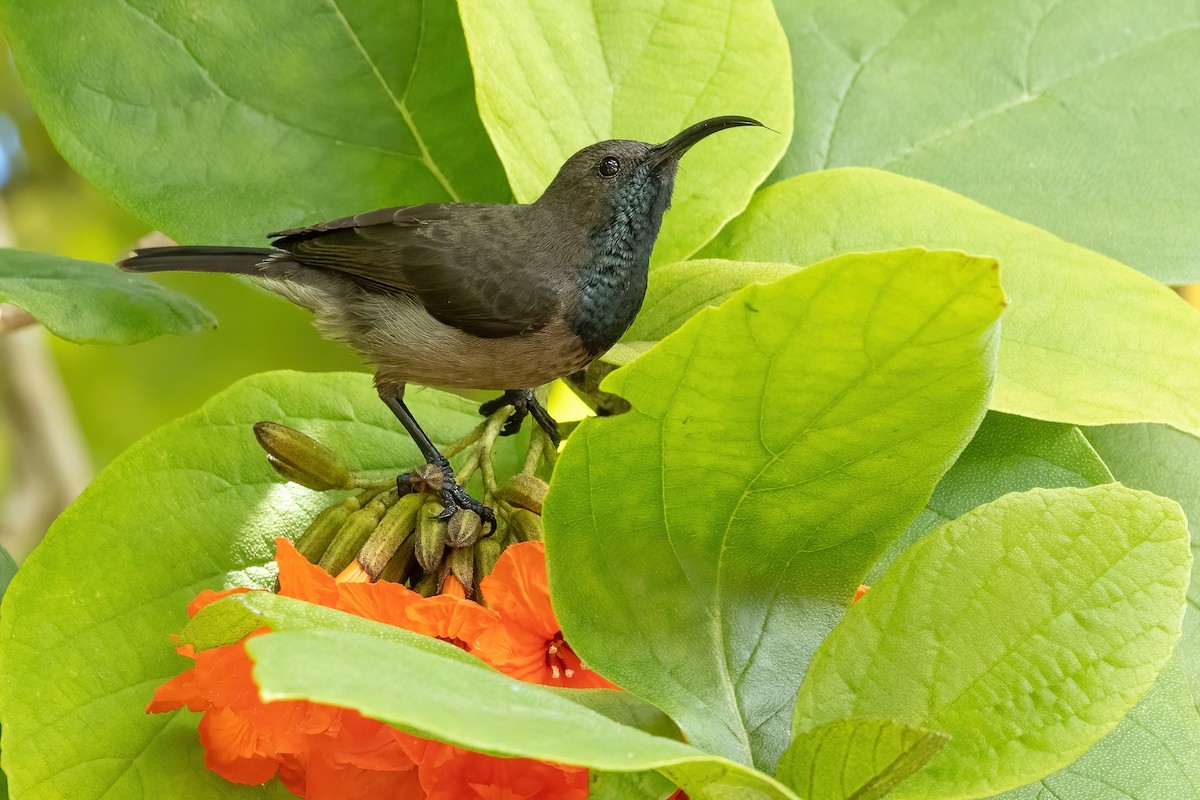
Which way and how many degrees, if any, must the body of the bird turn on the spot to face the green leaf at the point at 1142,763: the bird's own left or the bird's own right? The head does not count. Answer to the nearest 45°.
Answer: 0° — it already faces it

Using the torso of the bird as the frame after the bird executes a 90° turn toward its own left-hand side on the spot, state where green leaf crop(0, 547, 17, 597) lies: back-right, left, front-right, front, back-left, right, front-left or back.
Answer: back-left

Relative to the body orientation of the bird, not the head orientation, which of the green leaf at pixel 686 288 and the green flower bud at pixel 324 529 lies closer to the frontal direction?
the green leaf

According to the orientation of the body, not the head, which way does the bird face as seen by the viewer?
to the viewer's right

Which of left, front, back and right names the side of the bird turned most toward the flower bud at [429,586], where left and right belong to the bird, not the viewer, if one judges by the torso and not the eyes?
right

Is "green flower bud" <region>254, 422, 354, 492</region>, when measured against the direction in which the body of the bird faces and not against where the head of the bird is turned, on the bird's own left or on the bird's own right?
on the bird's own right
